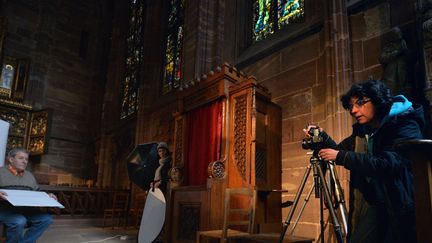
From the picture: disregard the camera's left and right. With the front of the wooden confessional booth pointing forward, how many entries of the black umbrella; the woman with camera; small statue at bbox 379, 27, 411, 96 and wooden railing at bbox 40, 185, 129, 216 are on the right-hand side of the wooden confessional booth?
2

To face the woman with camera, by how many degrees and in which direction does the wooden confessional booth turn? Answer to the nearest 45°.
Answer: approximately 45° to its left

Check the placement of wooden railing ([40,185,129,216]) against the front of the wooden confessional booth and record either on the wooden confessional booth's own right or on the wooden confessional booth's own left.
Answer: on the wooden confessional booth's own right

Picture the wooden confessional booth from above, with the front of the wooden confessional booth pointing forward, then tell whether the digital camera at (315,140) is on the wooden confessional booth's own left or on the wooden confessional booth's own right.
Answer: on the wooden confessional booth's own left

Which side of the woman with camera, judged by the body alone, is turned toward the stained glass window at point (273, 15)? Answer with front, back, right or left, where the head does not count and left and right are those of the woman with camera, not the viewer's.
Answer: right

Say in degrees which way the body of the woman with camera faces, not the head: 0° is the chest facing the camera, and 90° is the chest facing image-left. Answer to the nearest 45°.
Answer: approximately 45°

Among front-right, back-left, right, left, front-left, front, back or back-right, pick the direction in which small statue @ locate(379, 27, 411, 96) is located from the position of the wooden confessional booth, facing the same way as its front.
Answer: left

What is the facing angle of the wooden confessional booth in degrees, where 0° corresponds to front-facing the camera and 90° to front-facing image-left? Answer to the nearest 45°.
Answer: approximately 45°

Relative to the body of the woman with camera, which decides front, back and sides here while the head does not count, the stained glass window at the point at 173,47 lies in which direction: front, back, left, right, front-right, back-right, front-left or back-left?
right

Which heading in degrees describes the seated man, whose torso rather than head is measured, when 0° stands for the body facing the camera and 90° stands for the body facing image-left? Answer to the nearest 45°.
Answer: approximately 315°

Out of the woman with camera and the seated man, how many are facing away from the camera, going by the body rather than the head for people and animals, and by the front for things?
0

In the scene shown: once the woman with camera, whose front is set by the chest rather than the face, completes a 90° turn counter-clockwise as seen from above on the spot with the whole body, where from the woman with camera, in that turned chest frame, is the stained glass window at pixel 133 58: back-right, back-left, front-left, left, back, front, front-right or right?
back

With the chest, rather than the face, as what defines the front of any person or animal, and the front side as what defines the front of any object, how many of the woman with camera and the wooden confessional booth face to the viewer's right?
0
